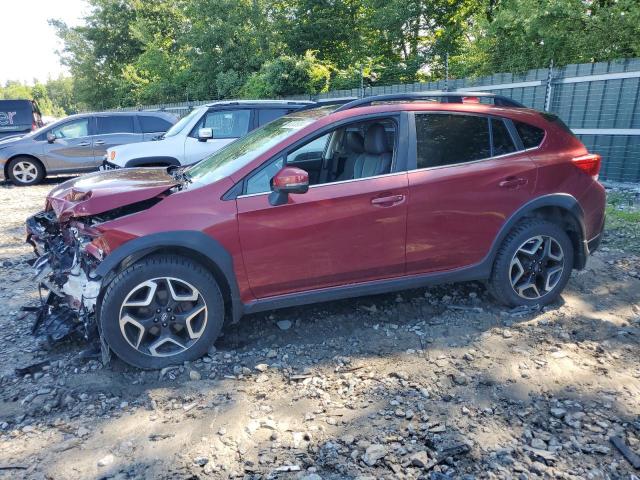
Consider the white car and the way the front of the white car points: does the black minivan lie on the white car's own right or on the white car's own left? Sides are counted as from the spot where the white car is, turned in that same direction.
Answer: on the white car's own right

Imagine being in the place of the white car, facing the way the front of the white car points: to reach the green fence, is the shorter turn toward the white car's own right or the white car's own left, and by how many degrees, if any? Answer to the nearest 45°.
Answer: approximately 180°

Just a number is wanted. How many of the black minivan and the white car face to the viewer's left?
2

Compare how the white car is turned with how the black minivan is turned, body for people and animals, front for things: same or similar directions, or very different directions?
same or similar directions

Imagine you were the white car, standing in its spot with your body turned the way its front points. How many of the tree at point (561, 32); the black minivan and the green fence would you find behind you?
2

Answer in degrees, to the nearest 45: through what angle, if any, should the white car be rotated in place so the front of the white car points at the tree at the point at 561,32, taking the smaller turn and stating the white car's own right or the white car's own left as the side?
approximately 180°

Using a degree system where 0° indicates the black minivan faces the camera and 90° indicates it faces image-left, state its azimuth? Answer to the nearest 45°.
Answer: approximately 90°

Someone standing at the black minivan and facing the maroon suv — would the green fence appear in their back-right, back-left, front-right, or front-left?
front-left

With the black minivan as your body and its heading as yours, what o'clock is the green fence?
The green fence is roughly at 8 o'clock from the black minivan.

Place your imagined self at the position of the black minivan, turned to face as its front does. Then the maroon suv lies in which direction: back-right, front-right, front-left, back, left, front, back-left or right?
left

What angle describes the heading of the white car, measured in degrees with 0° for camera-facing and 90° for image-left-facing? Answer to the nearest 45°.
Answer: approximately 90°

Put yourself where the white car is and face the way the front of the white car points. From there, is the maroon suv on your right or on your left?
on your left

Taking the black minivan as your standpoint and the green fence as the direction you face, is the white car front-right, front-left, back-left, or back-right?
front-right
